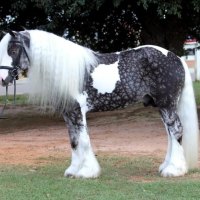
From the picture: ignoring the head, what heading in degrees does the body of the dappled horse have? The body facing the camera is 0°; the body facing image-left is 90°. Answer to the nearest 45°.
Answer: approximately 90°

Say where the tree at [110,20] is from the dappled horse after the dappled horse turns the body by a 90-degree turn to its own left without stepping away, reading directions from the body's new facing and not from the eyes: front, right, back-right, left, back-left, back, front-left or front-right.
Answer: back
